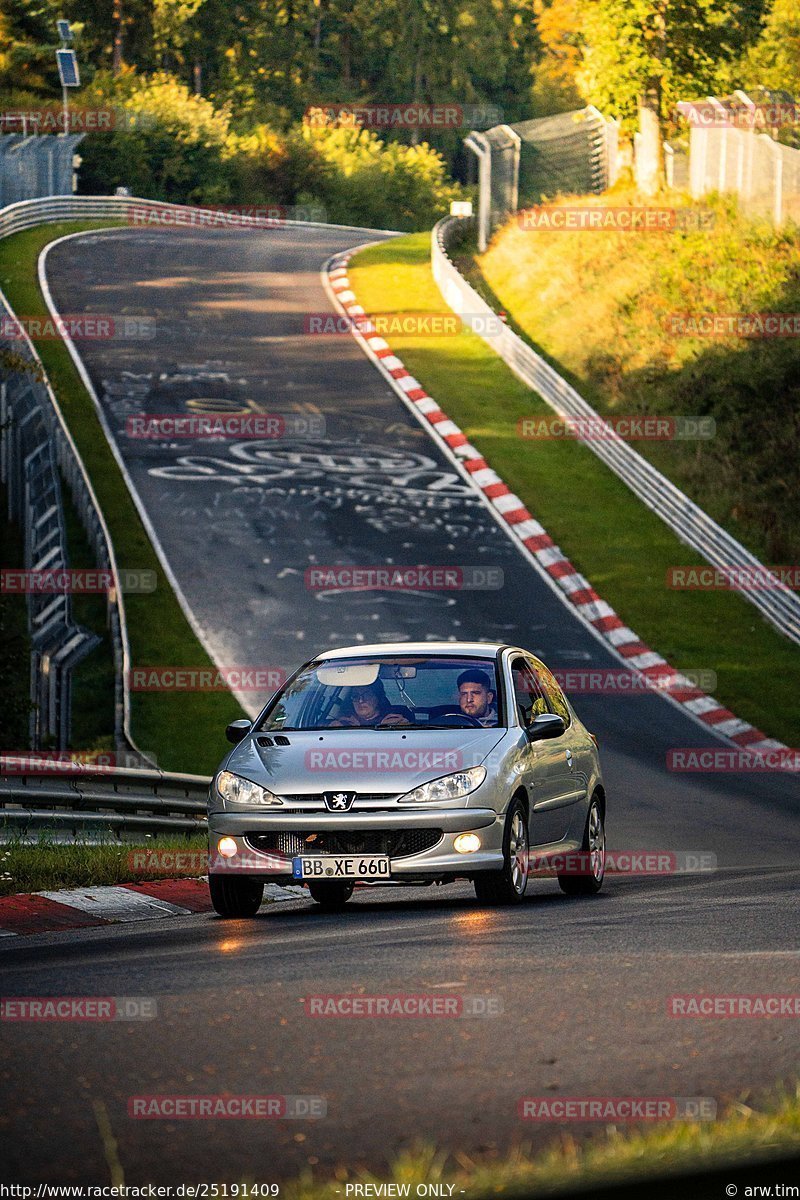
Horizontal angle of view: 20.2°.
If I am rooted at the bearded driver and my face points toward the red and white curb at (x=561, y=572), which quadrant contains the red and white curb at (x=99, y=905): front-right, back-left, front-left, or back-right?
back-left

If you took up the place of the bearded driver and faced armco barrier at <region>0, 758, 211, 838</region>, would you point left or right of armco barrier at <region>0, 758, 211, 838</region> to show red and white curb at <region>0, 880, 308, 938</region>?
left

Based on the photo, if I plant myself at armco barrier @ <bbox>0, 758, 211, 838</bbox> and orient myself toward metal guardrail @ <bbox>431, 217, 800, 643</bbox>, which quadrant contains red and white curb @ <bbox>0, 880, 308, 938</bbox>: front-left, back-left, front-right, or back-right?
back-right

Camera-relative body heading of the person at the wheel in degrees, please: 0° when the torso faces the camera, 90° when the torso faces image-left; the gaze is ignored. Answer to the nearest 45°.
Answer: approximately 45°

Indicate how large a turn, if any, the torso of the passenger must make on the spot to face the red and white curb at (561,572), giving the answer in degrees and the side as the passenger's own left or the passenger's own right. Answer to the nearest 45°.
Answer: approximately 135° to the passenger's own right

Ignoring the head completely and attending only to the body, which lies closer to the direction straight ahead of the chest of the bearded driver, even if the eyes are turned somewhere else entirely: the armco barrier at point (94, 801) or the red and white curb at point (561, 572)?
the armco barrier

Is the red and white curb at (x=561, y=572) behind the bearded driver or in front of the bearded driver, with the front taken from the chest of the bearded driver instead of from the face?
behind

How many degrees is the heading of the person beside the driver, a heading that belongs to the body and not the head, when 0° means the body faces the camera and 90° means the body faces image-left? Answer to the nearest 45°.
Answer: approximately 45°

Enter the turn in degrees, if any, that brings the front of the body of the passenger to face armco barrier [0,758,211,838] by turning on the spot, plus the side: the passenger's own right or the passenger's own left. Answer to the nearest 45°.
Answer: approximately 90° to the passenger's own right
